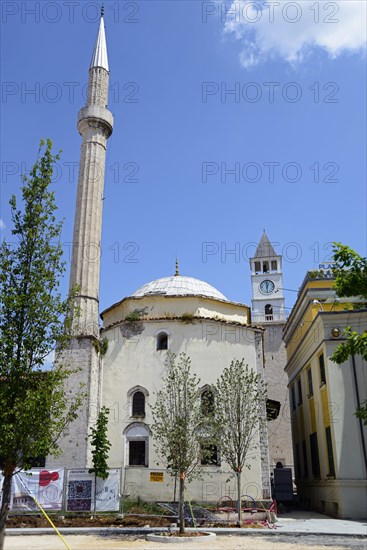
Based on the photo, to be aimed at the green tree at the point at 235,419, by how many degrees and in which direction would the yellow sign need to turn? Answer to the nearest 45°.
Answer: approximately 45° to its left

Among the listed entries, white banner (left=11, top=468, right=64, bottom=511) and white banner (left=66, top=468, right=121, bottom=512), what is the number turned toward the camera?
2

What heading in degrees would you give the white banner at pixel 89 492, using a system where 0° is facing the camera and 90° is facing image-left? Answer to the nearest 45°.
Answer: approximately 0°

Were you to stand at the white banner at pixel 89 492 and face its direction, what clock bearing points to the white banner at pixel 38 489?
the white banner at pixel 38 489 is roughly at 3 o'clock from the white banner at pixel 89 492.

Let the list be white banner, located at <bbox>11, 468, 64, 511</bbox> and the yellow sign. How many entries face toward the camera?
2

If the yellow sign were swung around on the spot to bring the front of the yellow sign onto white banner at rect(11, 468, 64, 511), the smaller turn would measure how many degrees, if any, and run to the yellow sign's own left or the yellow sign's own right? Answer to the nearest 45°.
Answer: approximately 45° to the yellow sign's own right

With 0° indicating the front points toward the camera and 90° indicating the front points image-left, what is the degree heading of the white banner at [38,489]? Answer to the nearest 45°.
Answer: approximately 0°
